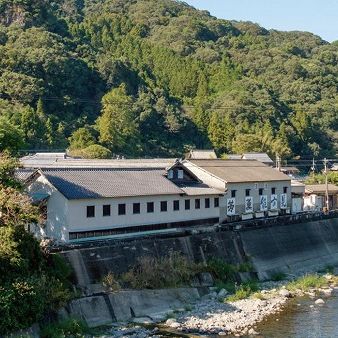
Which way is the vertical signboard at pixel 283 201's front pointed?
toward the camera

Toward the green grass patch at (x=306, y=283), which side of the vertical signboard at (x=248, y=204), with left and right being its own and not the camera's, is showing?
front

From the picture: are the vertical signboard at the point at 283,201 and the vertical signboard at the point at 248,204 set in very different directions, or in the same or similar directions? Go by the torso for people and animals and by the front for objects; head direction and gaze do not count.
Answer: same or similar directions

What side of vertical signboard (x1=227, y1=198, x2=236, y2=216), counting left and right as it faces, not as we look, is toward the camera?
front

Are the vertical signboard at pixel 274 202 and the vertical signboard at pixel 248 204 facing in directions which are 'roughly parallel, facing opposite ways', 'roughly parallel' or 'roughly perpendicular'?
roughly parallel

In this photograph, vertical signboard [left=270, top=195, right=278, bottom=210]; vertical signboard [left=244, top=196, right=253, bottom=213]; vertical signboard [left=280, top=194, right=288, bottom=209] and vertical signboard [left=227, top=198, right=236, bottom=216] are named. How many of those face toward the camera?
4

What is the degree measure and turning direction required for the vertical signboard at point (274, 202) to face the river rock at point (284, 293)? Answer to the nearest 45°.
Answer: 0° — it already faces it

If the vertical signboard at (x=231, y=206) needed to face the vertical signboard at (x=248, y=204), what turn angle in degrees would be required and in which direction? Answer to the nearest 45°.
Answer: approximately 135° to its left

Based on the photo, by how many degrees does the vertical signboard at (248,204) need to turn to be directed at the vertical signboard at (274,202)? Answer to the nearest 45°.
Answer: approximately 135° to its left

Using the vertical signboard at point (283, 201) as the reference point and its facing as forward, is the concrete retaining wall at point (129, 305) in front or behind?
in front

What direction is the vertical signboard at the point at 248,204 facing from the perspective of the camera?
toward the camera

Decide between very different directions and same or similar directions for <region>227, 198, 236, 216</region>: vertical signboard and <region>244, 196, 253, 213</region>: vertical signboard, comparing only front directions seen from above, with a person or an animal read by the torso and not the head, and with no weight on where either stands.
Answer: same or similar directions

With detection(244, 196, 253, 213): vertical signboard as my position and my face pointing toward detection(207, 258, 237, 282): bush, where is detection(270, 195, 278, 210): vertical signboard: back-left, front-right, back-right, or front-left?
back-left

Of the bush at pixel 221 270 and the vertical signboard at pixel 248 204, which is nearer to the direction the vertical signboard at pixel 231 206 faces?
the bush

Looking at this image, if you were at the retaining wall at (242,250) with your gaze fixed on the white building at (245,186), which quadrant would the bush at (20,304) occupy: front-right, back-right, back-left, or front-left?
back-left

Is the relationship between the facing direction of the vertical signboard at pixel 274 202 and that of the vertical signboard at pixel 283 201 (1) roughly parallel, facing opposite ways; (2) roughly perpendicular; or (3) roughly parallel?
roughly parallel
